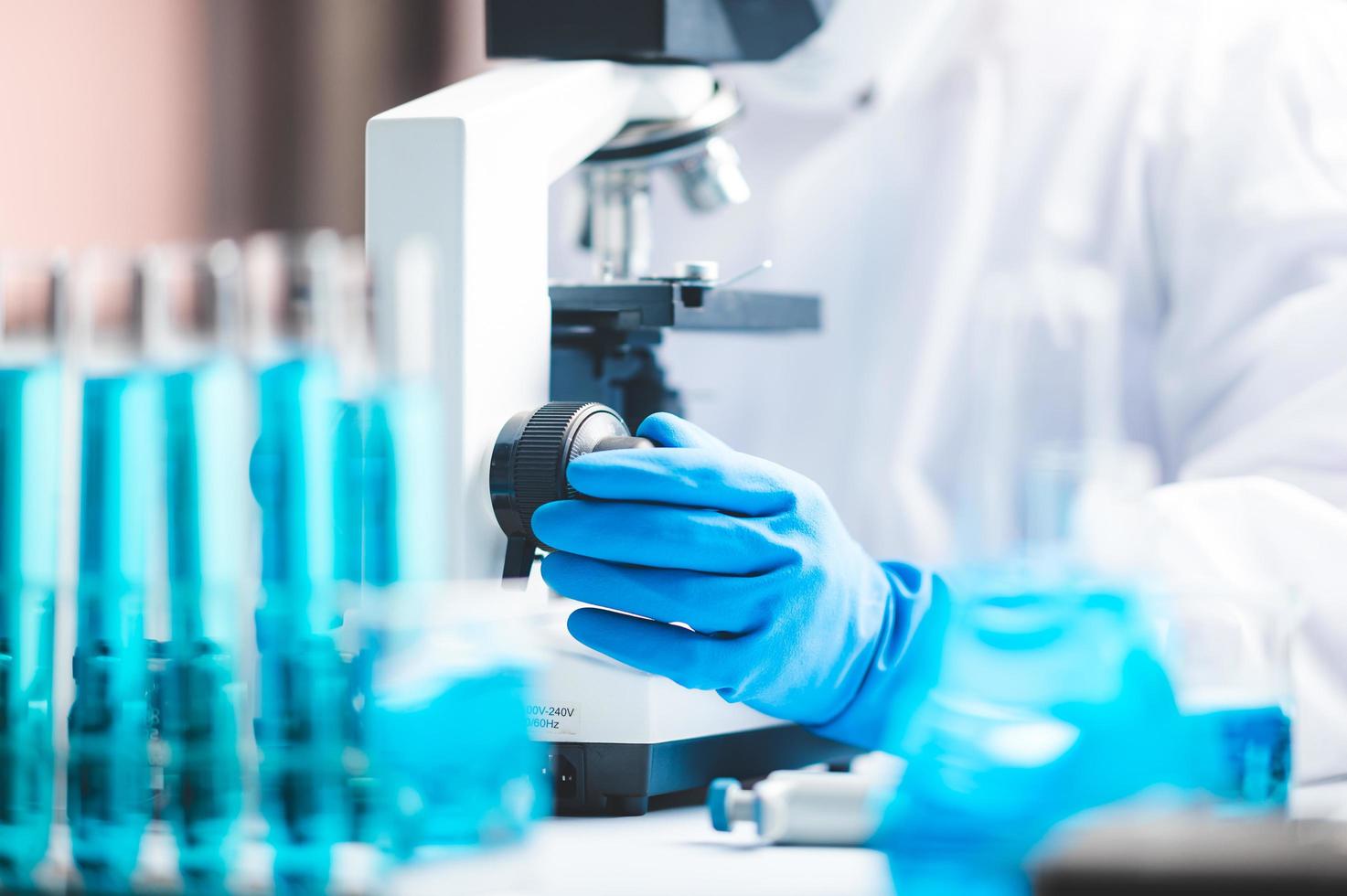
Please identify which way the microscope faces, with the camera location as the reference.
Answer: facing away from the viewer and to the right of the viewer
